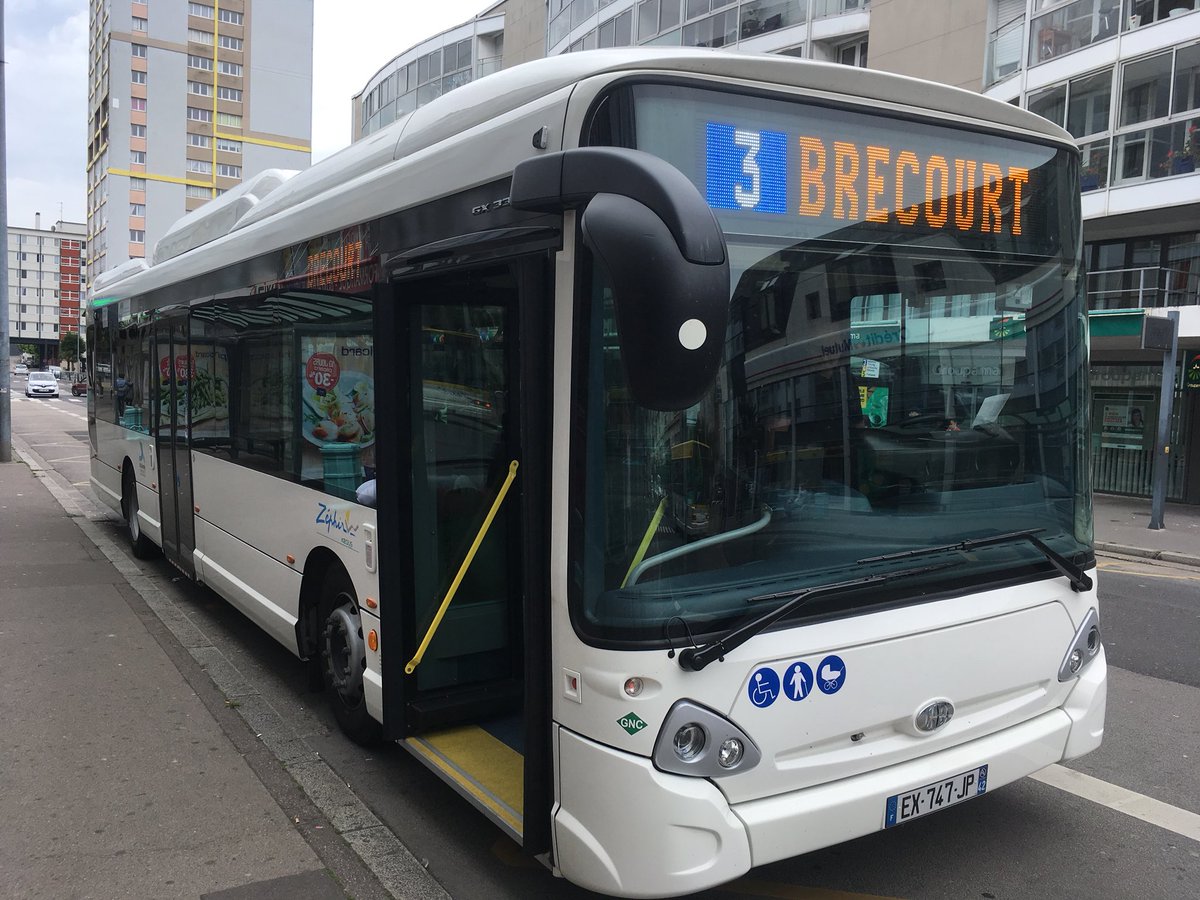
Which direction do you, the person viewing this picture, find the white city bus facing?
facing the viewer and to the right of the viewer

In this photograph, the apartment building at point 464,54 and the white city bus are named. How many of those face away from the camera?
0

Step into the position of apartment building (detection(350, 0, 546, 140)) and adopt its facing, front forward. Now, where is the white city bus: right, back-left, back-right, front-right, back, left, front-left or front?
front-left

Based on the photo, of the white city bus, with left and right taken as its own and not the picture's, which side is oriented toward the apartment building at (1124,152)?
left

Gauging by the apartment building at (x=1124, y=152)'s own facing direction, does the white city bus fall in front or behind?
in front

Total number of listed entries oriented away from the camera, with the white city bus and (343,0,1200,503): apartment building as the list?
0

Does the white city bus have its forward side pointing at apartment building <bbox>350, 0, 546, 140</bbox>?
no
